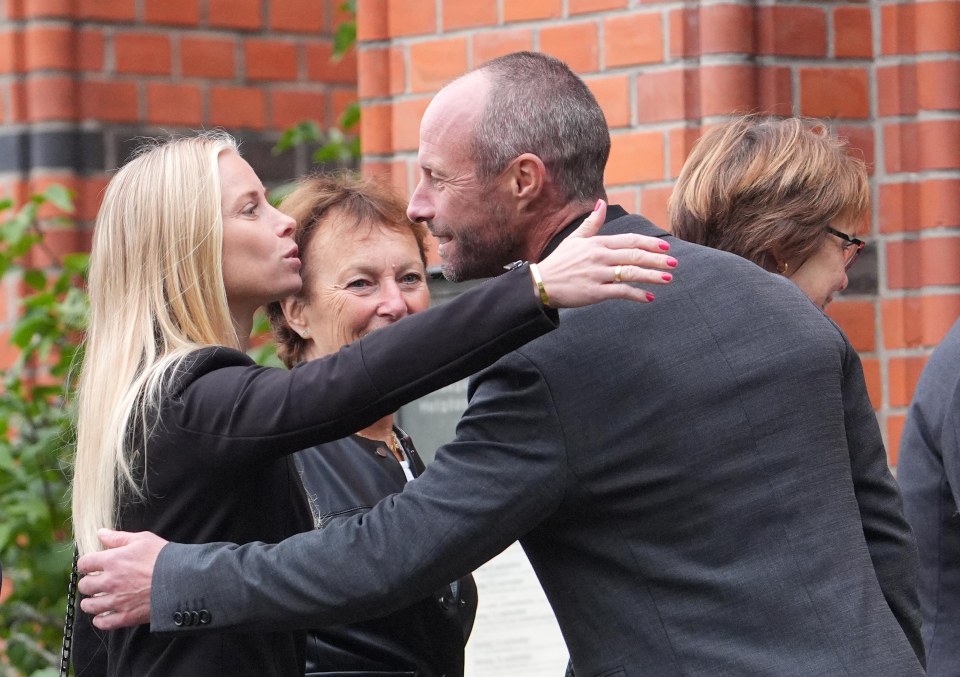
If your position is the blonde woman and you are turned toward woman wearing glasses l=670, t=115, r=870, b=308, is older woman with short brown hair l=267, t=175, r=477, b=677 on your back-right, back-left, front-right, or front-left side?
front-left

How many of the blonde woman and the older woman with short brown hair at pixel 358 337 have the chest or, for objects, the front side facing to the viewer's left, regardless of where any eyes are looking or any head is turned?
0

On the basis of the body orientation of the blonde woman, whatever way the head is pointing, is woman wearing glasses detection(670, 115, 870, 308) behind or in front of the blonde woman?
in front

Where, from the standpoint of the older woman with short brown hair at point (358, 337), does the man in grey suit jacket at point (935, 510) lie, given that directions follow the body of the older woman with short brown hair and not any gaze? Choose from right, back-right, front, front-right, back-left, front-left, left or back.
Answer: front-left

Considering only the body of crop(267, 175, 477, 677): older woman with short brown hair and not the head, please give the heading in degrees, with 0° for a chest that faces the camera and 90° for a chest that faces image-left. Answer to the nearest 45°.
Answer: approximately 315°

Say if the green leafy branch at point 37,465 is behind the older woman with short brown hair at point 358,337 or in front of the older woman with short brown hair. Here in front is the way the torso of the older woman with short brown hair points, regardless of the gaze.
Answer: behind

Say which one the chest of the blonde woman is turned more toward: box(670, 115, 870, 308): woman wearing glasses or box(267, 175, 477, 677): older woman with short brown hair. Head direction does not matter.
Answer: the woman wearing glasses

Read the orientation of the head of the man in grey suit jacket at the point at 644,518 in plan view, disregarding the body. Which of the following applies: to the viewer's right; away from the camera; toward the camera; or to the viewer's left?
to the viewer's left

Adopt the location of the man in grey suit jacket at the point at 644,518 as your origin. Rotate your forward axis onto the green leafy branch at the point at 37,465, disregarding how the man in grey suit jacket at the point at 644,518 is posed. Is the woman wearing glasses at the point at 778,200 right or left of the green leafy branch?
right

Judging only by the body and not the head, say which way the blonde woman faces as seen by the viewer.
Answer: to the viewer's right

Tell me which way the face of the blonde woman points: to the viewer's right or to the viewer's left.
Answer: to the viewer's right

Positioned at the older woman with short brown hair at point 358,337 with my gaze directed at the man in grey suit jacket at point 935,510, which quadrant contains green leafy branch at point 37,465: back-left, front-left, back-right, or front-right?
back-left

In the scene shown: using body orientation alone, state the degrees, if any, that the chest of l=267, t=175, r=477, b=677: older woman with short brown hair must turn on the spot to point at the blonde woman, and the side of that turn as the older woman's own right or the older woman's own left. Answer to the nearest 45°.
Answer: approximately 45° to the older woman's own right
